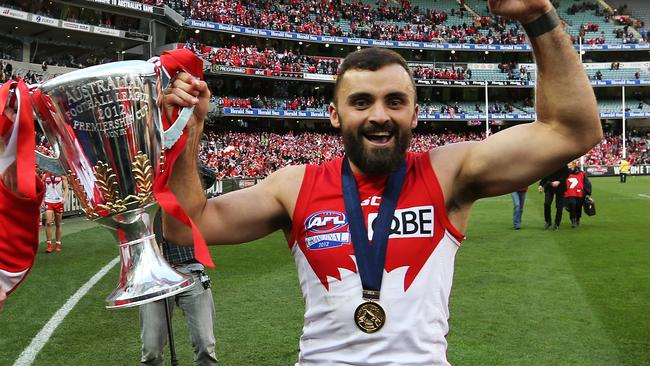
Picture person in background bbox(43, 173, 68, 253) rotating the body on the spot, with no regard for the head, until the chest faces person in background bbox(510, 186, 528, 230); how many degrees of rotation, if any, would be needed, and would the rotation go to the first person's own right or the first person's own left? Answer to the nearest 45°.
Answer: approximately 90° to the first person's own left

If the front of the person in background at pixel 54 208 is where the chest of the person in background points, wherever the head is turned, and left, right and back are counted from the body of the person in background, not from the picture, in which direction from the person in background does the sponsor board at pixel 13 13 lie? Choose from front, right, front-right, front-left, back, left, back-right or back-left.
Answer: back

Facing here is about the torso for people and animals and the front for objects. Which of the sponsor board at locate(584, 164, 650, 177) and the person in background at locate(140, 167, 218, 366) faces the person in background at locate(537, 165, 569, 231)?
the sponsor board

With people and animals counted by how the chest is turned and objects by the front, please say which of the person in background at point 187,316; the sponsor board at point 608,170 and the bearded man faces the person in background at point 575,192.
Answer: the sponsor board

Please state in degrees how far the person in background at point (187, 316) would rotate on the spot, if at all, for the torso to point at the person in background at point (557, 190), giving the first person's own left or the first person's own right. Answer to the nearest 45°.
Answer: approximately 135° to the first person's own left

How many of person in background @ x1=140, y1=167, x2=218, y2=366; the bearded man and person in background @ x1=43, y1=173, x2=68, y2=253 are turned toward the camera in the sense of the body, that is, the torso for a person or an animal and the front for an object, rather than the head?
3

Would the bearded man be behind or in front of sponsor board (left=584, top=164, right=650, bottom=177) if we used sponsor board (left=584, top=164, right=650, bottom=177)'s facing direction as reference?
in front

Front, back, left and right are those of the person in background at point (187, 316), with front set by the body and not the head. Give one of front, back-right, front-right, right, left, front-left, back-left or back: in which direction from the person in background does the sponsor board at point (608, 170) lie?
back-left

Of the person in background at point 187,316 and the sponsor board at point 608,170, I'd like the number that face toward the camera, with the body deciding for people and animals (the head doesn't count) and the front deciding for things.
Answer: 2

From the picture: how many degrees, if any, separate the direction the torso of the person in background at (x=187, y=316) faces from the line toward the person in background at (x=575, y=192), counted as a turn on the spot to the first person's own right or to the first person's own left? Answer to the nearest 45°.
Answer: approximately 135° to the first person's own left
